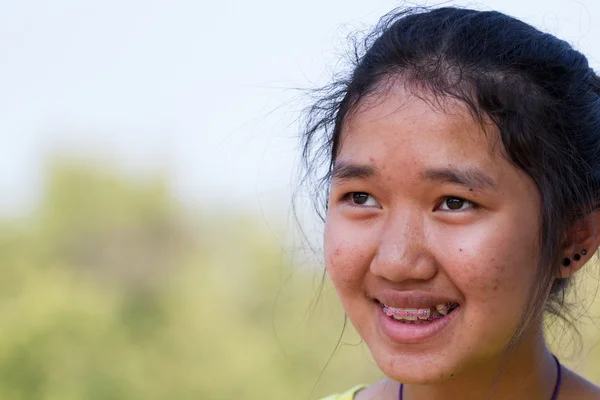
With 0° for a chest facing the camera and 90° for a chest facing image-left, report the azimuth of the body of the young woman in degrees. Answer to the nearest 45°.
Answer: approximately 45°

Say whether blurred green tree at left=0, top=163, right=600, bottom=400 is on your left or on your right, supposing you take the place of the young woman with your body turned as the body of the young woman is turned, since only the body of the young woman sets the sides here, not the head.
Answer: on your right

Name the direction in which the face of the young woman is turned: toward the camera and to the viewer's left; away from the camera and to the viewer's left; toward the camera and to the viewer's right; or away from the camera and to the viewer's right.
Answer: toward the camera and to the viewer's left
